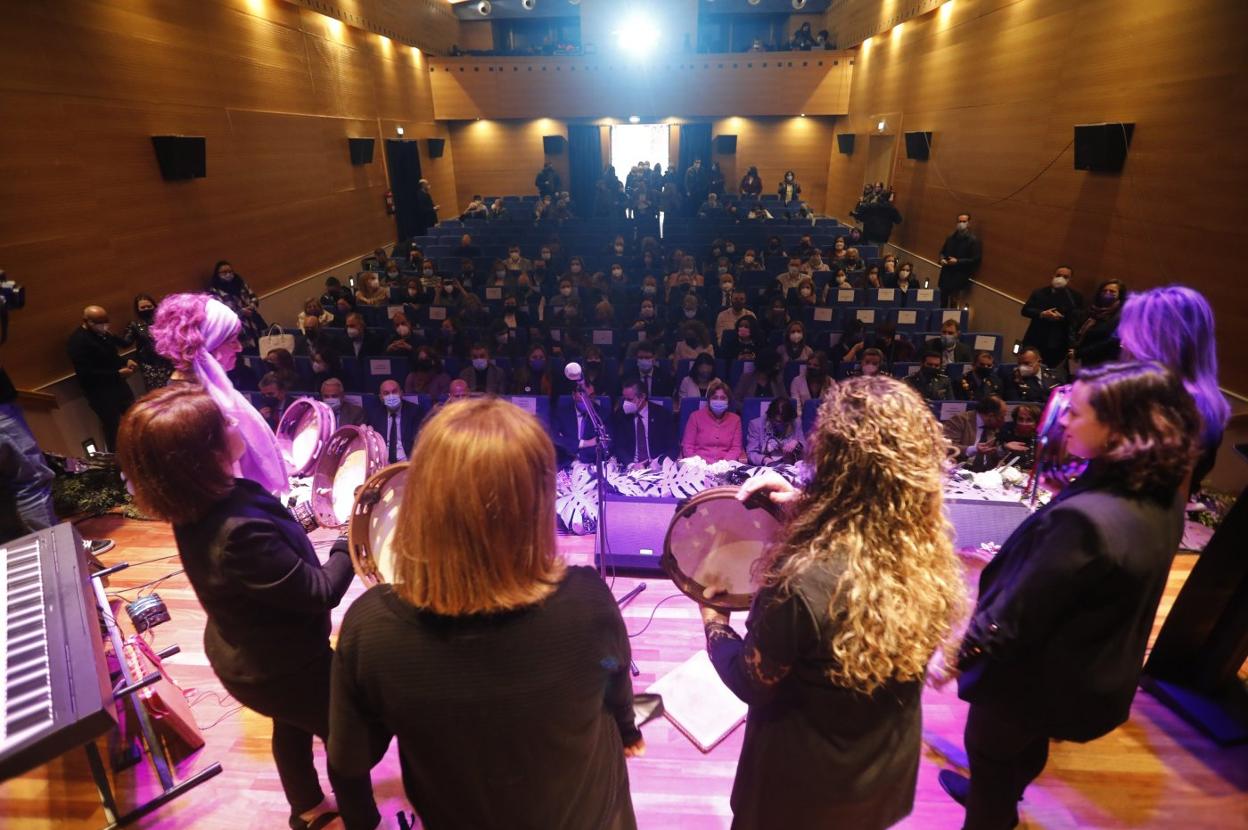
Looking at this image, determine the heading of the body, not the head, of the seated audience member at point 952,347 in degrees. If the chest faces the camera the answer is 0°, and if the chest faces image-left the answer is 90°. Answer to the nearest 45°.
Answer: approximately 0°

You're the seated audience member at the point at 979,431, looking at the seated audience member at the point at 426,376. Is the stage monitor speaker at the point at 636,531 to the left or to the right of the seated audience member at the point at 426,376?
left

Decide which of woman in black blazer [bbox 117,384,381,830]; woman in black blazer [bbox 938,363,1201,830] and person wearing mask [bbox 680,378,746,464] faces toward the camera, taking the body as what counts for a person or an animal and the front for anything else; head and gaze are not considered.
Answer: the person wearing mask

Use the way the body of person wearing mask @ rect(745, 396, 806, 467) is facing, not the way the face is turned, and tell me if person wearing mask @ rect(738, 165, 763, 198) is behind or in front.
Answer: behind

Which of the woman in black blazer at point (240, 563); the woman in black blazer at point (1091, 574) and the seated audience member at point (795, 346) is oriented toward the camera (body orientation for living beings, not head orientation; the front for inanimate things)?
the seated audience member

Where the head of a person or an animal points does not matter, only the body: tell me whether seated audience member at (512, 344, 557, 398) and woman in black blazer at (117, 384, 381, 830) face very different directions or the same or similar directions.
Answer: very different directions

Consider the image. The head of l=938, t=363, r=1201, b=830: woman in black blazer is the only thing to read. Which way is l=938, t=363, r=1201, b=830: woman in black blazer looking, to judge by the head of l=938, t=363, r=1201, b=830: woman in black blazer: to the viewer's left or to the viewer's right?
to the viewer's left

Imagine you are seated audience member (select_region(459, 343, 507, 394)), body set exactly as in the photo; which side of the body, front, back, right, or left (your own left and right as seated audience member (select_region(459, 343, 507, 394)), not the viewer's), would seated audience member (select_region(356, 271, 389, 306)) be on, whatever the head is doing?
back

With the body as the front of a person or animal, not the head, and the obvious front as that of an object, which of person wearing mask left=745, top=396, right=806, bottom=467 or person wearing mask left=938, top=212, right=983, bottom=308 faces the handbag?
person wearing mask left=938, top=212, right=983, bottom=308

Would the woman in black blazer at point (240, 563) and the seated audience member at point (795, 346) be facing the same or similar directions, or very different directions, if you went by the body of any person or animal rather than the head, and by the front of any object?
very different directions

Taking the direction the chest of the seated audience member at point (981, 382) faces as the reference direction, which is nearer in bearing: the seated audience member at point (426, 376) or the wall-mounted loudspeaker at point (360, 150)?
the seated audience member

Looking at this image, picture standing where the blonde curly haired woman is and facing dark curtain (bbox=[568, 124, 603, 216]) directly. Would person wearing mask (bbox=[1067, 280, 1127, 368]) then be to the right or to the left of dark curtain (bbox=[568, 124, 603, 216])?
right
